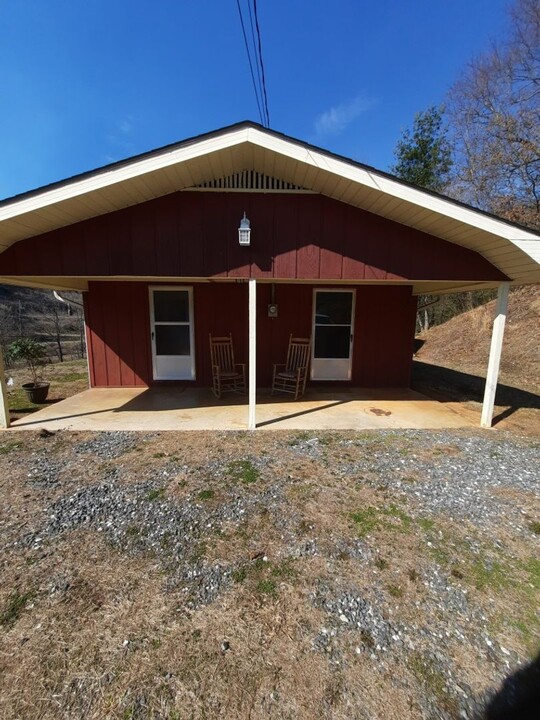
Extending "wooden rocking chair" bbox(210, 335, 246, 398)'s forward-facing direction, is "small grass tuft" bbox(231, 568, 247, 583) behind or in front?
in front

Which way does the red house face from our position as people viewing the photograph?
facing the viewer

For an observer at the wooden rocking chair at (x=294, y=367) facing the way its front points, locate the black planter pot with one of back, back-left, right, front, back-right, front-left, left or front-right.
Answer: front-right

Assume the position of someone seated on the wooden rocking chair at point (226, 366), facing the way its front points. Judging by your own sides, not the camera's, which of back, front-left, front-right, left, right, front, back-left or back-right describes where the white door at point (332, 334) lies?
front-left

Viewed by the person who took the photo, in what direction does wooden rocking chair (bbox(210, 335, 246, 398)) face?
facing the viewer and to the right of the viewer

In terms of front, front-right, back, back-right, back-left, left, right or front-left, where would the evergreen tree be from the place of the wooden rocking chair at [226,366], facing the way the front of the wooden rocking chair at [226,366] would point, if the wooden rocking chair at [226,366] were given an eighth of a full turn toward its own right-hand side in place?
back-left

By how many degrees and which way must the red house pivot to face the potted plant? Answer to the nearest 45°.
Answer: approximately 90° to its right

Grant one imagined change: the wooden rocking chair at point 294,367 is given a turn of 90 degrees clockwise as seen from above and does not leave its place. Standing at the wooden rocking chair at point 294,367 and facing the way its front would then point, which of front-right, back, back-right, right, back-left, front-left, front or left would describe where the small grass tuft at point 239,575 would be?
back-left

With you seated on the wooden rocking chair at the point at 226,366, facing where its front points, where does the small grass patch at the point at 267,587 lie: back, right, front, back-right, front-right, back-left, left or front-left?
front-right

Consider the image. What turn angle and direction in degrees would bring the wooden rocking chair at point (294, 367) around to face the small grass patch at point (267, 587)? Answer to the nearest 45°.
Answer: approximately 45° to its left

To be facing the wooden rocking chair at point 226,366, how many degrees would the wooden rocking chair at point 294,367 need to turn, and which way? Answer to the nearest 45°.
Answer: approximately 45° to its right
